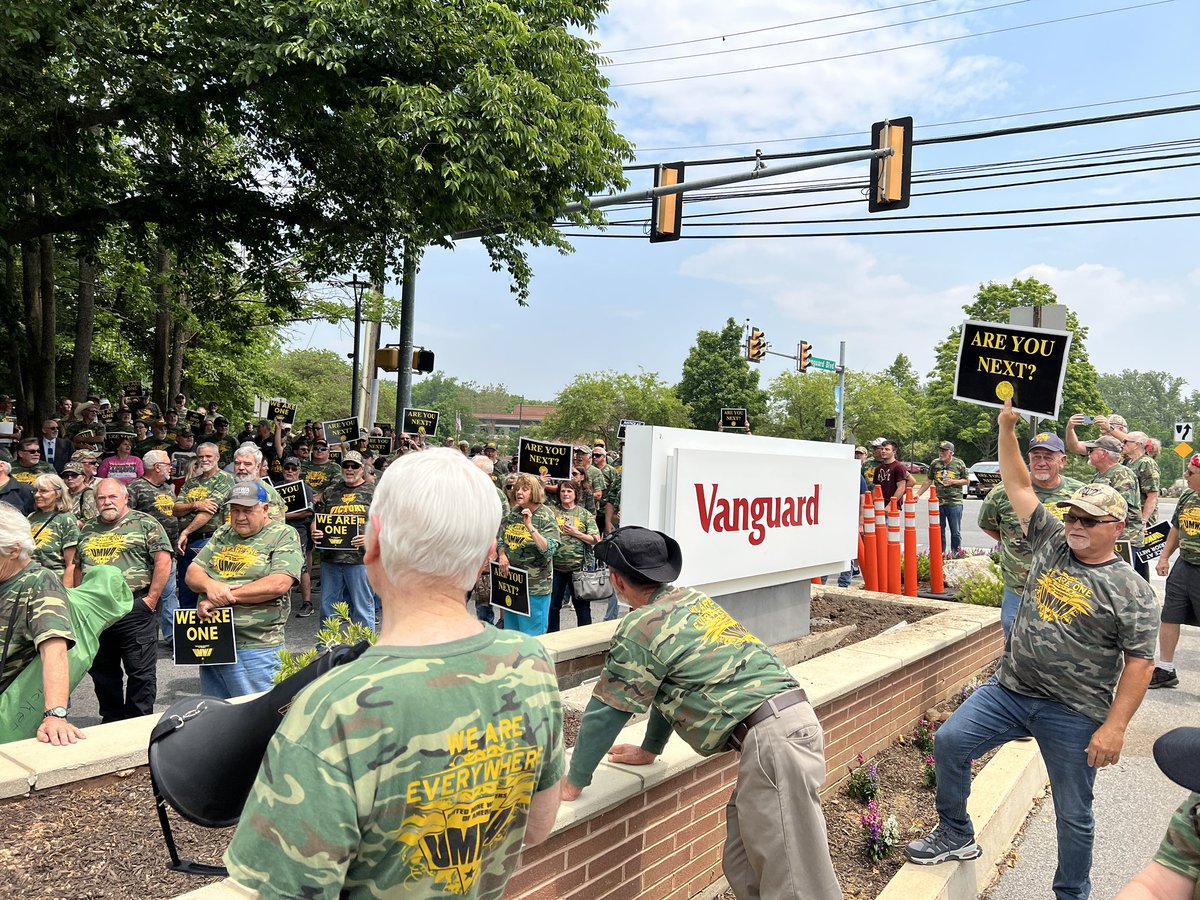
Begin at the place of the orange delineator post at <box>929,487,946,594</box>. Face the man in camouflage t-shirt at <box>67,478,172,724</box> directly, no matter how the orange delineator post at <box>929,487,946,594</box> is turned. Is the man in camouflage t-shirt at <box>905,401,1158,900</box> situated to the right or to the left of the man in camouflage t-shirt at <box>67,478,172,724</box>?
left

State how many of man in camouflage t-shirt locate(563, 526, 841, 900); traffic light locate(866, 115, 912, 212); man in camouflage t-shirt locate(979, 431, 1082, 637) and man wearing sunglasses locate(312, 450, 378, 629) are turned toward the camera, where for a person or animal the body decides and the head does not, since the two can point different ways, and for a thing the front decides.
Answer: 2

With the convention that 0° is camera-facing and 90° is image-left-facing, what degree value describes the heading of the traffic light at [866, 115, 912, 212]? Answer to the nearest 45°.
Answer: approximately 135°

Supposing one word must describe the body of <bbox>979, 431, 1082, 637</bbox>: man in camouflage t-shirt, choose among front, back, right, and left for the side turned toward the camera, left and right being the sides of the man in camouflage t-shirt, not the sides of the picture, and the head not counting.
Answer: front

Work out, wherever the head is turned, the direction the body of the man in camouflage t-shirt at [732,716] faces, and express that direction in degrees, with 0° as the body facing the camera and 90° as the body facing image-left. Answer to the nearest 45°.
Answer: approximately 135°

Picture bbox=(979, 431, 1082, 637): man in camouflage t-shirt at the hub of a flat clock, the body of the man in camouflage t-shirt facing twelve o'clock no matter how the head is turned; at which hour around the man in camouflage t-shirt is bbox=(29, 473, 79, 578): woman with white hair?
The woman with white hair is roughly at 2 o'clock from the man in camouflage t-shirt.

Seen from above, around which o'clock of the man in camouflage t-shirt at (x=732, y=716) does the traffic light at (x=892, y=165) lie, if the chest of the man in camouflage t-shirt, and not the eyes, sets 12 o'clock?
The traffic light is roughly at 2 o'clock from the man in camouflage t-shirt.

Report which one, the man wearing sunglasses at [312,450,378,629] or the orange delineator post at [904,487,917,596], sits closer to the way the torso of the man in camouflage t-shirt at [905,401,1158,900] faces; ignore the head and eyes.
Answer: the man wearing sunglasses

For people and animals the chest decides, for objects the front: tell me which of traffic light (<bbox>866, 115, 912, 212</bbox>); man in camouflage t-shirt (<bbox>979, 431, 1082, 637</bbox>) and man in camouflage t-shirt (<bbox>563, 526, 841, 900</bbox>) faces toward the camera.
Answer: man in camouflage t-shirt (<bbox>979, 431, 1082, 637</bbox>)

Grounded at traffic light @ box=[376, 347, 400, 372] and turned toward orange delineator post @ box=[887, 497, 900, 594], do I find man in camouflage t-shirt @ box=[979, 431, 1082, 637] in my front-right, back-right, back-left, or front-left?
front-right
